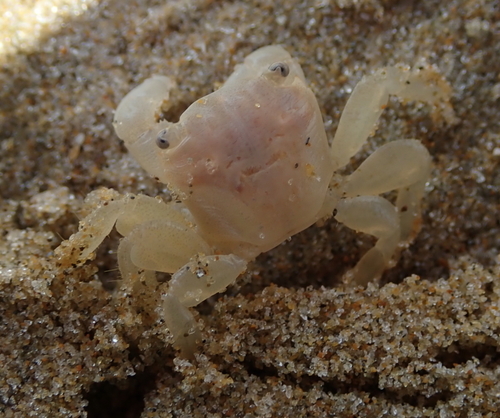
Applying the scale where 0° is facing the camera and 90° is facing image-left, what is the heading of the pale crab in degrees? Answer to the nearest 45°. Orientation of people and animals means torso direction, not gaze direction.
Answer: approximately 135°
